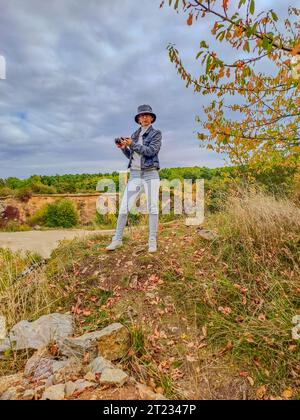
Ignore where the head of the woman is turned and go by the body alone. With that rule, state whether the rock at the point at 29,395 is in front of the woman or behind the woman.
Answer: in front

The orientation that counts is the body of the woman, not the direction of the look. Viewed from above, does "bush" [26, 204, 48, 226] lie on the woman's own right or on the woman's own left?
on the woman's own right

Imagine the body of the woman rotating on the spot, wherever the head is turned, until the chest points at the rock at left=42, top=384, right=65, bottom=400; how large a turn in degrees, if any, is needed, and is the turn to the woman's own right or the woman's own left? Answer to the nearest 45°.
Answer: approximately 45° to the woman's own left

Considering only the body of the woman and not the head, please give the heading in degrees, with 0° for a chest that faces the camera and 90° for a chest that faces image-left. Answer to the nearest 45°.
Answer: approximately 45°

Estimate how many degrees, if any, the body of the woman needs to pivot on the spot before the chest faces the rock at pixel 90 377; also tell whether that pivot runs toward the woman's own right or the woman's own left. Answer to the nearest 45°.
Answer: approximately 45° to the woman's own left

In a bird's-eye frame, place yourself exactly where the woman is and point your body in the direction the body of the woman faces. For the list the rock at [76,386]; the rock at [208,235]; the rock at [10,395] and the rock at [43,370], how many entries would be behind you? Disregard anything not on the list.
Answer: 1

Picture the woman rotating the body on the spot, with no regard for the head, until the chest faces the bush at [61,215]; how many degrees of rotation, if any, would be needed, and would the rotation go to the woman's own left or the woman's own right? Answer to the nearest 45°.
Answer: approximately 135° to the woman's own right

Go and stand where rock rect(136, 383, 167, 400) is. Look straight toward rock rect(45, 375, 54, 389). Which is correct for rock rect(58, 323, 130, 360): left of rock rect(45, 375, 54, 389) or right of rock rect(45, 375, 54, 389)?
right

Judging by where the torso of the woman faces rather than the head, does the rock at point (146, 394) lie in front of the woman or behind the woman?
in front

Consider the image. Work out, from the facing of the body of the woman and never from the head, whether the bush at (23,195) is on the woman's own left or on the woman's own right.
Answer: on the woman's own right

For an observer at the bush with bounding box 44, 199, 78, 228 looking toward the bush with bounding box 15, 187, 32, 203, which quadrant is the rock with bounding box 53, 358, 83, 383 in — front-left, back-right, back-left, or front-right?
back-left

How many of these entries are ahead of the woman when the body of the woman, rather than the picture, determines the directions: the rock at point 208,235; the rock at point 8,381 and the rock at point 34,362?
2
